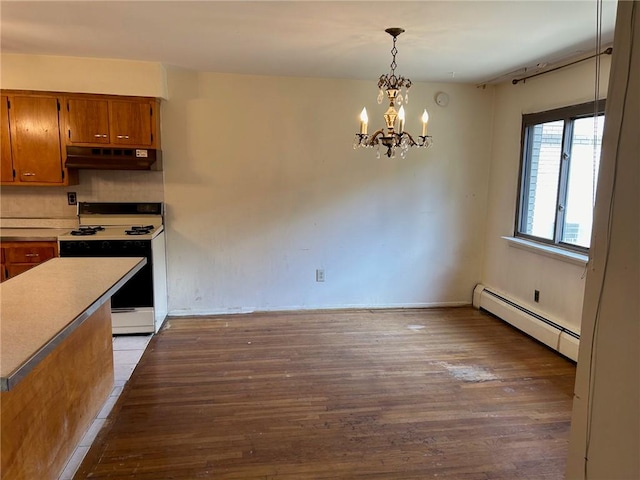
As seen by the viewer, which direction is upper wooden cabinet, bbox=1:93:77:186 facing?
toward the camera

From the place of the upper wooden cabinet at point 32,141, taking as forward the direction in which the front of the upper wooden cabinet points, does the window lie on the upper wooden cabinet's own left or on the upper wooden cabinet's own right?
on the upper wooden cabinet's own left

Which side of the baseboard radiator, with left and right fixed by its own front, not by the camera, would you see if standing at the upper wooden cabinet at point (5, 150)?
front

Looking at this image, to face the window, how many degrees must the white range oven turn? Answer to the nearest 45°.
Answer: approximately 45° to its left

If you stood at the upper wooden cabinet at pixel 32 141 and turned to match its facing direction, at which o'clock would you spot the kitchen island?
The kitchen island is roughly at 12 o'clock from the upper wooden cabinet.

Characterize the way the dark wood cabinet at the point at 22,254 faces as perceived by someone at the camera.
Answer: facing the viewer

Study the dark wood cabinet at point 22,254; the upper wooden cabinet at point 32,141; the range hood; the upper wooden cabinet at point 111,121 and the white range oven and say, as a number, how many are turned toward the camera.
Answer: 5

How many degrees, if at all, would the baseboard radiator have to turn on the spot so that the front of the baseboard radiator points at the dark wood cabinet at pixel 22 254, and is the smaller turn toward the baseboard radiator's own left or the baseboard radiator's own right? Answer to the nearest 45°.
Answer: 0° — it already faces it

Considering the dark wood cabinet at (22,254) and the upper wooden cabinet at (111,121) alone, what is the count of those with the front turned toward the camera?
2

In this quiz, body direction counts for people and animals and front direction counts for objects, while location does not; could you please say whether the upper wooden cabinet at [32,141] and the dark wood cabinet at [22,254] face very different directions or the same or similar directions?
same or similar directions

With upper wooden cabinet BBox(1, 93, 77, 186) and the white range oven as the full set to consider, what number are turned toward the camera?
2

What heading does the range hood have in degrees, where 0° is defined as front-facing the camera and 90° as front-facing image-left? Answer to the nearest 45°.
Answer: approximately 0°

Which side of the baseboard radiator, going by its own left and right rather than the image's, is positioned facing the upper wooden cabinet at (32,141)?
front

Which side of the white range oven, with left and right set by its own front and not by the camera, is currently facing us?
front

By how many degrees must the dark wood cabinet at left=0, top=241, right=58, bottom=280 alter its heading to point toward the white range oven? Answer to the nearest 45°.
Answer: approximately 45° to its left

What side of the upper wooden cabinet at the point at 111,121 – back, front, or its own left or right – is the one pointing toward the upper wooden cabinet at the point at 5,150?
right

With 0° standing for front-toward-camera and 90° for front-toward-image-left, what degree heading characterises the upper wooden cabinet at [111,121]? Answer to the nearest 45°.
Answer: approximately 0°

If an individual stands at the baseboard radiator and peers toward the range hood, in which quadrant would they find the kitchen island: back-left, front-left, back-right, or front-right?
front-left

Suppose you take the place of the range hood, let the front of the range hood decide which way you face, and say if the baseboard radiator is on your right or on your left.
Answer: on your left

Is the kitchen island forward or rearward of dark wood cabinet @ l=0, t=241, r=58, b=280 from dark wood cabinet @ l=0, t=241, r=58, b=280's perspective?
forward

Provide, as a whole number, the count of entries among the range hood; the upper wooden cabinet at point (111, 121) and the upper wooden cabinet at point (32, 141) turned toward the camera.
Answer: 3
